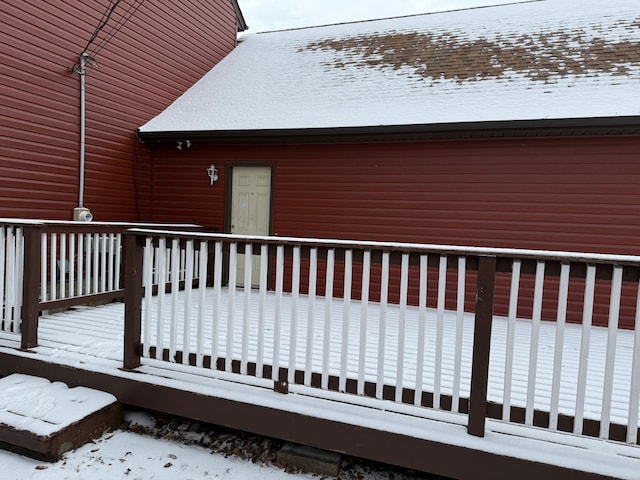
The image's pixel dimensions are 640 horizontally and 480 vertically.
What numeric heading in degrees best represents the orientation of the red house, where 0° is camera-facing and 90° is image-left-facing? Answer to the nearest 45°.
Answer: approximately 0°

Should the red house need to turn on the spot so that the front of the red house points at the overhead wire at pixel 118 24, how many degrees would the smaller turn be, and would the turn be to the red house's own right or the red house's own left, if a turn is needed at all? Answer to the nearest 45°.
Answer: approximately 90° to the red house's own right

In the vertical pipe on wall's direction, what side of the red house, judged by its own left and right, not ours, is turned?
right

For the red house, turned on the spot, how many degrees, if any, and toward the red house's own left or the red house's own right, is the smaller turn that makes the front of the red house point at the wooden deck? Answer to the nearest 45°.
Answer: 0° — it already faces it

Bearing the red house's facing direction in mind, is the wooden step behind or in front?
in front
